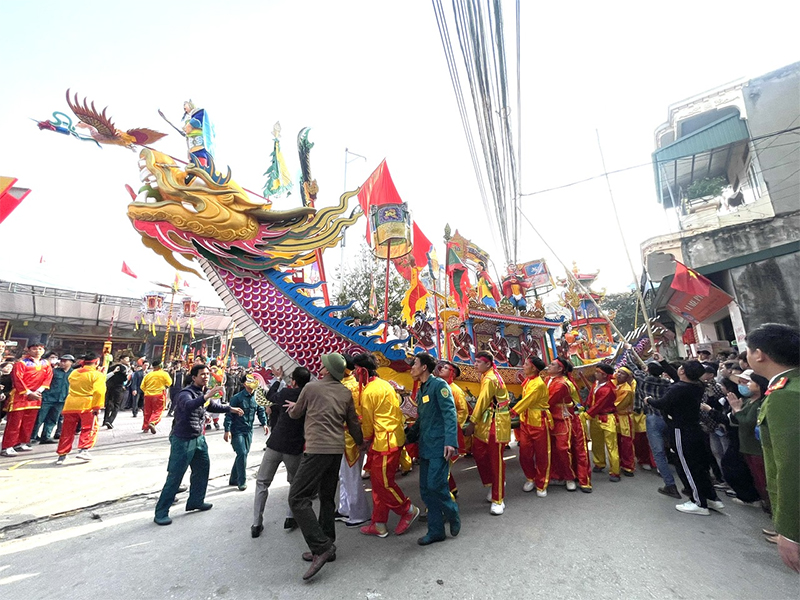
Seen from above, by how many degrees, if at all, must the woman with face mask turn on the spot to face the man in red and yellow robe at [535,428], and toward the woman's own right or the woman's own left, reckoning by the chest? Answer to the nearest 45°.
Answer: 0° — they already face them

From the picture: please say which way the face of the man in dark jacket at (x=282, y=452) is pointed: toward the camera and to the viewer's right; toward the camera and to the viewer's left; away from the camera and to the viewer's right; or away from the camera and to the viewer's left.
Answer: away from the camera and to the viewer's left

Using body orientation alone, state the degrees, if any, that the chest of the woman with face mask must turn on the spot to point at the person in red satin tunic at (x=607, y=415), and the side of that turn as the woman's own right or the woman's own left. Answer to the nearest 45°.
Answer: approximately 45° to the woman's own right

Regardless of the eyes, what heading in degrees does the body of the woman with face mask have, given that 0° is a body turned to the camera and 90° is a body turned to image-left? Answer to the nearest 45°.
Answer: approximately 90°

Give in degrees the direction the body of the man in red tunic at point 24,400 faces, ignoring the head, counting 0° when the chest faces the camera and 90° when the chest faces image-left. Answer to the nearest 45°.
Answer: approximately 315°

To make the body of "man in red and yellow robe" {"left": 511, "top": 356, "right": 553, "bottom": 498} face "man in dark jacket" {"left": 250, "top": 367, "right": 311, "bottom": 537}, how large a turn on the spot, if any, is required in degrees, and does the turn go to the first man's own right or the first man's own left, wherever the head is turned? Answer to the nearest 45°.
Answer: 0° — they already face them

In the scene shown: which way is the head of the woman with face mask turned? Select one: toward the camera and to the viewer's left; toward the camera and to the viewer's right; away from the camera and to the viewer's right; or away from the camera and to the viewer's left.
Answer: toward the camera and to the viewer's left

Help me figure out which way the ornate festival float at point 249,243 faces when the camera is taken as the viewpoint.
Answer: facing the viewer and to the left of the viewer

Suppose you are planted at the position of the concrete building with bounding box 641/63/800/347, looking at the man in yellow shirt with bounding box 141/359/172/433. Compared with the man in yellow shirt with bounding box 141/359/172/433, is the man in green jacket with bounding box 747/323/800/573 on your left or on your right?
left
